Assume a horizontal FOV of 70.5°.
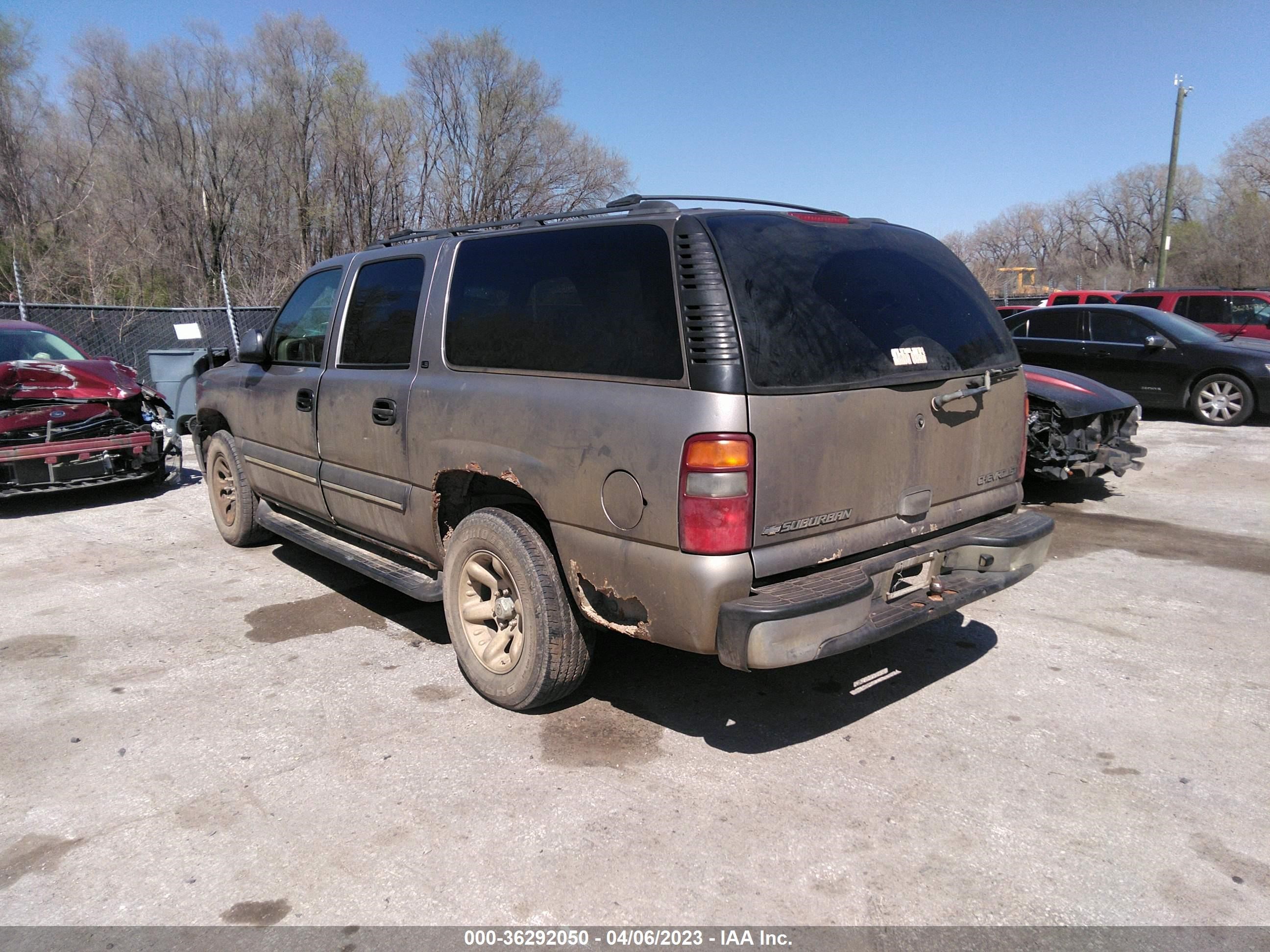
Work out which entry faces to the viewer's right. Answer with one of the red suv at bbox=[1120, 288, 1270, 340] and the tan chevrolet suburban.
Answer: the red suv

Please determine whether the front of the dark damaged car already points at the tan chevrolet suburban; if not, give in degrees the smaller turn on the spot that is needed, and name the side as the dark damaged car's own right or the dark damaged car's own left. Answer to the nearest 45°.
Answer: approximately 45° to the dark damaged car's own right

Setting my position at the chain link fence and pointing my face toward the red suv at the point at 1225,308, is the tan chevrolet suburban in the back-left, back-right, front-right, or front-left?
front-right

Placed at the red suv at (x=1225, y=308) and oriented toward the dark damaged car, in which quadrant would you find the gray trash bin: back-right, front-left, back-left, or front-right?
front-right

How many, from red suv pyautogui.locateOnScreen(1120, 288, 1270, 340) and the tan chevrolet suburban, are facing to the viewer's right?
1

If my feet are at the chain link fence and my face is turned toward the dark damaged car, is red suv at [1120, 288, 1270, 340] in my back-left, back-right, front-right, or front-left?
front-left

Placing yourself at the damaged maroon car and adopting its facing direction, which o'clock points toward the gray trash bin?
The gray trash bin is roughly at 8 o'clock from the damaged maroon car.

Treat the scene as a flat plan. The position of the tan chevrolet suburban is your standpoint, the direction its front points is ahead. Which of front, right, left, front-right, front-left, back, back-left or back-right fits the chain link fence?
front

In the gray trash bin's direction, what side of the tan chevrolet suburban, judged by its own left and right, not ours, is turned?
front

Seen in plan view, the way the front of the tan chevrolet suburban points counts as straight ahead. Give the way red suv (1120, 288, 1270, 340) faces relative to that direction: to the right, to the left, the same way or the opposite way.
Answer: the opposite way

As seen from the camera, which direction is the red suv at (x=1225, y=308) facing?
to the viewer's right

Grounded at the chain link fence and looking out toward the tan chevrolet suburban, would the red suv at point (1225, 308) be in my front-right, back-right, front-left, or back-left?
front-left

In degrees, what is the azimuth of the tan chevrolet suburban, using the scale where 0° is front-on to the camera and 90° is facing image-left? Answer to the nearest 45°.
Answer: approximately 135°

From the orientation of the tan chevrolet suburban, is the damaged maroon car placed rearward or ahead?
ahead
